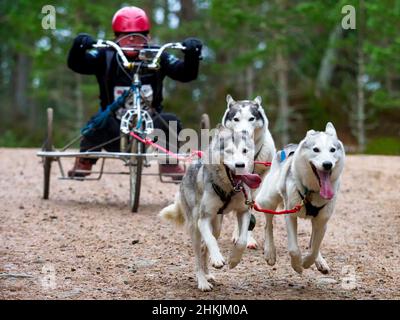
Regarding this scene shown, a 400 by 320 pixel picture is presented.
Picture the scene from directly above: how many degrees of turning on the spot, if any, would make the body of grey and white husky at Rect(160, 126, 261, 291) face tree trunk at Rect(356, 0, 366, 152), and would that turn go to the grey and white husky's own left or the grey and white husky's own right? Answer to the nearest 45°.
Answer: approximately 135° to the grey and white husky's own left

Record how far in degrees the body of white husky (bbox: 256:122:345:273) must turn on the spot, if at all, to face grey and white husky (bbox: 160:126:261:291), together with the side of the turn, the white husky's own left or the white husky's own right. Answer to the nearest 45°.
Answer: approximately 135° to the white husky's own right

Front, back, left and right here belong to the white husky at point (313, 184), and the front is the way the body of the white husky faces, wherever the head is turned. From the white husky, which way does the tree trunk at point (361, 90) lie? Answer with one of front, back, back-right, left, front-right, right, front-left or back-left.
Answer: back-left

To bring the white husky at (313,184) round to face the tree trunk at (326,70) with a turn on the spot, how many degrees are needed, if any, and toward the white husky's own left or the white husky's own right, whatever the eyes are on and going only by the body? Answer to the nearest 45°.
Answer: approximately 135° to the white husky's own left

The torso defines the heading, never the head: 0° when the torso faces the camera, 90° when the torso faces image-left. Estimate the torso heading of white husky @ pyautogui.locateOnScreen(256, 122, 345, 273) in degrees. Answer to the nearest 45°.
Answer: approximately 315°

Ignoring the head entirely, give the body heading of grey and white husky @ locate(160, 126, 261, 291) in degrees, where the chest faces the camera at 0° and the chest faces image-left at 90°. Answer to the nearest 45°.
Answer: approximately 315°

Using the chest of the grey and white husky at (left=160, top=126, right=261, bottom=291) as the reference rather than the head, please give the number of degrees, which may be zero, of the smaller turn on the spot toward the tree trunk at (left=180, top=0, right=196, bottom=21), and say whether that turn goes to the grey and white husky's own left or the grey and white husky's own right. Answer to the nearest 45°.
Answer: approximately 135° to the grey and white husky's own left

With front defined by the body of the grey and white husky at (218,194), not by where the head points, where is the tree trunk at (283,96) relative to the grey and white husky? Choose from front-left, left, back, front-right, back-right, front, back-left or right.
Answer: back-left
